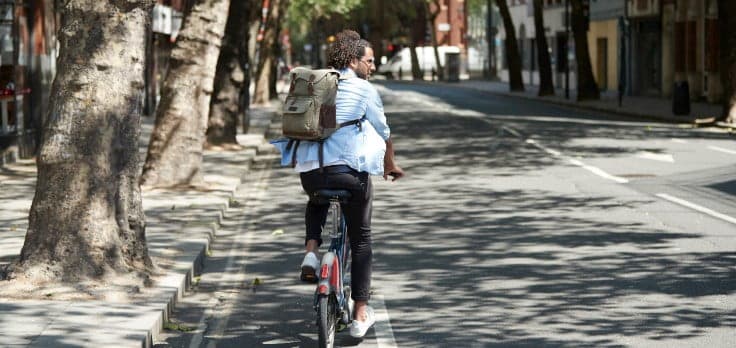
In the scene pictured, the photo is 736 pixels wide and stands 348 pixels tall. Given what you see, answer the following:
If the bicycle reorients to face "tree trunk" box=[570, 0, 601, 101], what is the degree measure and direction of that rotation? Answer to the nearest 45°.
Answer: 0° — it already faces it

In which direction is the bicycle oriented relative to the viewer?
away from the camera

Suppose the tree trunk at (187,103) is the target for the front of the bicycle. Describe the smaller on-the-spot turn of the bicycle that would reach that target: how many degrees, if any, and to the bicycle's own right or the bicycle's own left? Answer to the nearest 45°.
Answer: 0° — it already faces it

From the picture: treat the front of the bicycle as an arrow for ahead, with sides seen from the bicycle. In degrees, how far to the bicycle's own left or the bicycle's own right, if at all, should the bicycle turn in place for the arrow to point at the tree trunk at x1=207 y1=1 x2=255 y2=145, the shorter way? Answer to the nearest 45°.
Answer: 0° — it already faces it

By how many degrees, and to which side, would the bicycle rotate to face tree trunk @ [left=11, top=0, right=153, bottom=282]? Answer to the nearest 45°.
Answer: approximately 45° to its left
